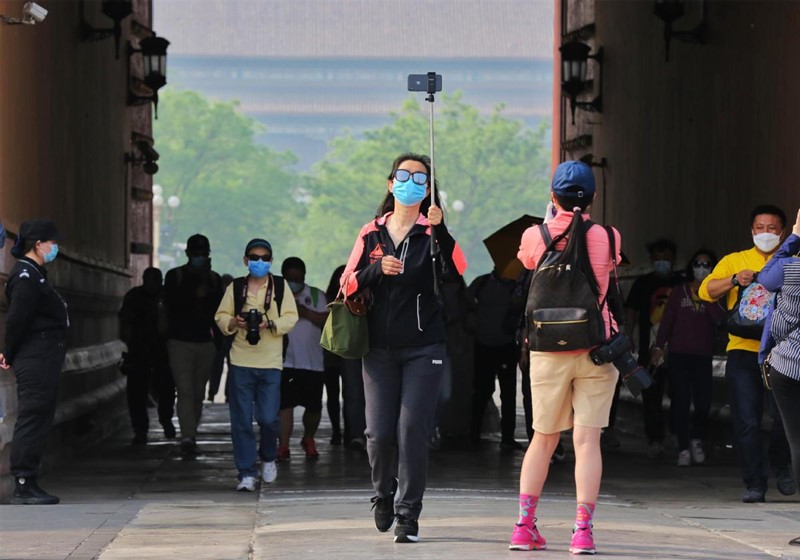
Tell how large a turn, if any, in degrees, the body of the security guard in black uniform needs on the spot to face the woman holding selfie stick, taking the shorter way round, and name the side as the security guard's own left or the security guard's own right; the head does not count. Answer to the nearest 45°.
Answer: approximately 45° to the security guard's own right

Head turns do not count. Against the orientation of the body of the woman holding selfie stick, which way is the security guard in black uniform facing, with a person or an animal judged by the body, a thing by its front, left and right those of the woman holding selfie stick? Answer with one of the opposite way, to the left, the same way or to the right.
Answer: to the left

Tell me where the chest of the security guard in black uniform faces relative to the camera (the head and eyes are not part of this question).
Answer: to the viewer's right

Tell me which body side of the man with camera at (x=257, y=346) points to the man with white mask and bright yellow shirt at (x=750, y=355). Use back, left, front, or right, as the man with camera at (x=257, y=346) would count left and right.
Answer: left

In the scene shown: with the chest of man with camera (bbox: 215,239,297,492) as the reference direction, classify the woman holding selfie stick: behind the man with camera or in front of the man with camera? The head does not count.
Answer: in front

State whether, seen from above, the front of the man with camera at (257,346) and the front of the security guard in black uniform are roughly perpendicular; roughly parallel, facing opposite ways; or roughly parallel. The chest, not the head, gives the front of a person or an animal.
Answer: roughly perpendicular

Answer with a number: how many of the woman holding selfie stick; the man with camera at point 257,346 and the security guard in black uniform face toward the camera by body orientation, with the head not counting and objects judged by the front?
2

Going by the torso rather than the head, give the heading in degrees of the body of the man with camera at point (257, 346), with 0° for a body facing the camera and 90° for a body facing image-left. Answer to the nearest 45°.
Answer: approximately 0°

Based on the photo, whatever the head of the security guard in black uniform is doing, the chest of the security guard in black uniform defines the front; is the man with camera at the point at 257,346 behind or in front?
in front

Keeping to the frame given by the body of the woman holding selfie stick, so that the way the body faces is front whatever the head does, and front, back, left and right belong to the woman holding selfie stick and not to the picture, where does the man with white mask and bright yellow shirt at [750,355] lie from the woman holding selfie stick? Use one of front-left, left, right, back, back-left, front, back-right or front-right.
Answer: back-left

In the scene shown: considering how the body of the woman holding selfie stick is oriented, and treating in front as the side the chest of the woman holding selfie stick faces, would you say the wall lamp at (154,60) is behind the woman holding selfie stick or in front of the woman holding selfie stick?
behind
